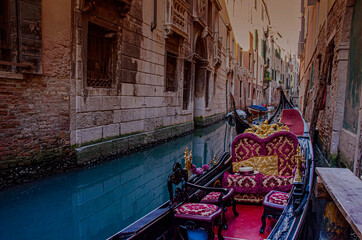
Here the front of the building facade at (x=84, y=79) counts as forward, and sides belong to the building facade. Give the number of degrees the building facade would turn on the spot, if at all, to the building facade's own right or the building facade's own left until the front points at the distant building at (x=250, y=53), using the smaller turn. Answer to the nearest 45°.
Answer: approximately 90° to the building facade's own left

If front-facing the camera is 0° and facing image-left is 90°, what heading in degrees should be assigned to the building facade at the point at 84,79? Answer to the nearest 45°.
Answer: approximately 315°

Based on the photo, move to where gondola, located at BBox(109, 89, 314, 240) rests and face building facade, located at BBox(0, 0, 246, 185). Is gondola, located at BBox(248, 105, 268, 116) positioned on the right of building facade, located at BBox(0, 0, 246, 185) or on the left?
right

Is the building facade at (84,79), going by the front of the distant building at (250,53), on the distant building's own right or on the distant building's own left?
on the distant building's own right

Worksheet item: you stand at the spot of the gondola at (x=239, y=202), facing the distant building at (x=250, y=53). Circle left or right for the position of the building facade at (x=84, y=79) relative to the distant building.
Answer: left

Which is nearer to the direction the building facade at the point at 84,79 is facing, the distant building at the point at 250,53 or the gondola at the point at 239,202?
the gondola

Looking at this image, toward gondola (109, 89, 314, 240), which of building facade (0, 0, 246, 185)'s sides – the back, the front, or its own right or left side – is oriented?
front

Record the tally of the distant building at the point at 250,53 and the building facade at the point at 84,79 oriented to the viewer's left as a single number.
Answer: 0

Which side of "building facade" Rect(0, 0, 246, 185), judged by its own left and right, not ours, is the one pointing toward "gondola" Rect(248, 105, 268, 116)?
left

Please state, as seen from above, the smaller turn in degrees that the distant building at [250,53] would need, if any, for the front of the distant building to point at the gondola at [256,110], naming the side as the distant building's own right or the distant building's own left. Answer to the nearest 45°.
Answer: approximately 45° to the distant building's own right

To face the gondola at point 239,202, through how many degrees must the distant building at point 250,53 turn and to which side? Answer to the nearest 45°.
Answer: approximately 45° to its right

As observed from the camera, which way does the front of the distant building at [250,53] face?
facing the viewer and to the right of the viewer
